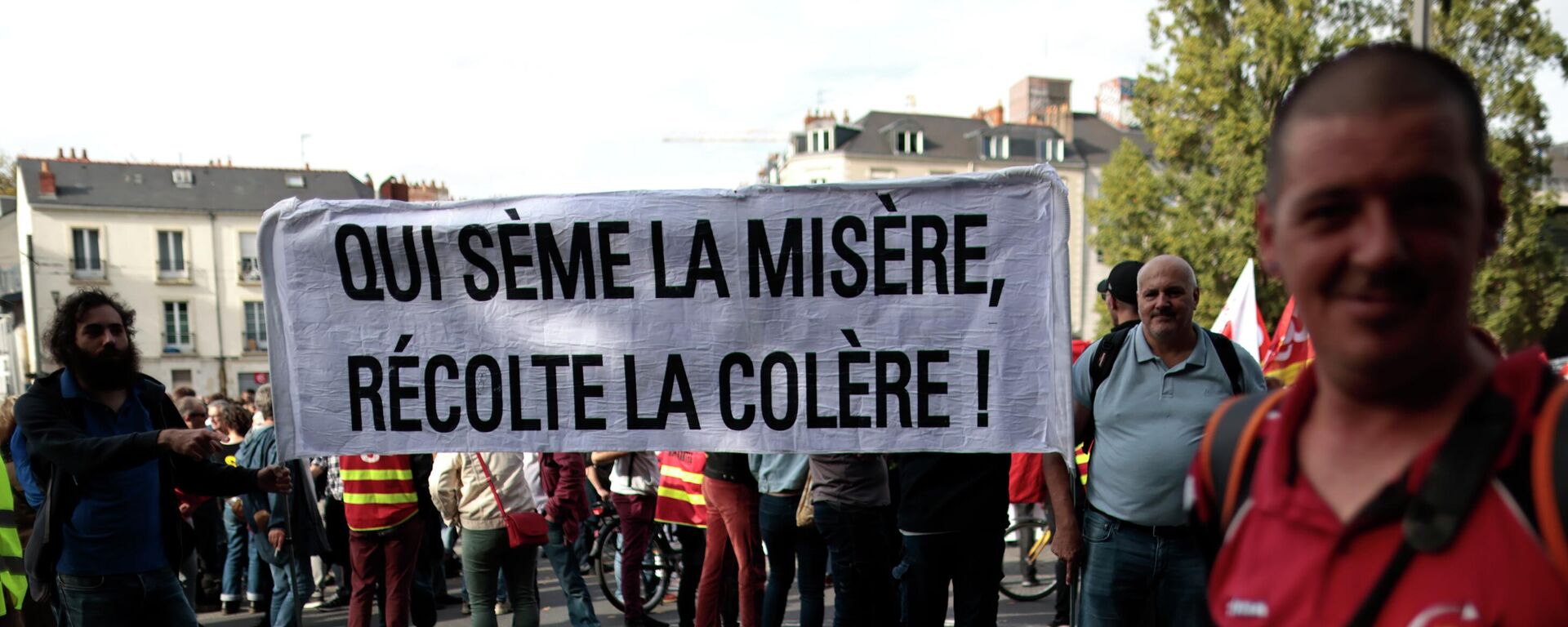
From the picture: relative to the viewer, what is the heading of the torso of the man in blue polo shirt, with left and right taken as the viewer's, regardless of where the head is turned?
facing the viewer

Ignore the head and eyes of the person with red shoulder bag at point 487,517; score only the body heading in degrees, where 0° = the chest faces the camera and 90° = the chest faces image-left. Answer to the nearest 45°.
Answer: approximately 180°

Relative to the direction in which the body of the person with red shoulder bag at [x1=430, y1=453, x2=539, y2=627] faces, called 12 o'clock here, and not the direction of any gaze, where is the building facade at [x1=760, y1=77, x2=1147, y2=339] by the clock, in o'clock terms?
The building facade is roughly at 1 o'clock from the person with red shoulder bag.

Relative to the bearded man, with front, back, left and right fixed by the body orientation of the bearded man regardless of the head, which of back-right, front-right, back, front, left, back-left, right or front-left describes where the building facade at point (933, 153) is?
left

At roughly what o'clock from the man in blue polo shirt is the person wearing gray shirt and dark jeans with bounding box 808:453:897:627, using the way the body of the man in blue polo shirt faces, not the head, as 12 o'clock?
The person wearing gray shirt and dark jeans is roughly at 4 o'clock from the man in blue polo shirt.

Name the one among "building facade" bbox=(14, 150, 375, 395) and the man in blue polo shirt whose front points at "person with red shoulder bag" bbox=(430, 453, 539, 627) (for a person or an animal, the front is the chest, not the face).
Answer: the building facade

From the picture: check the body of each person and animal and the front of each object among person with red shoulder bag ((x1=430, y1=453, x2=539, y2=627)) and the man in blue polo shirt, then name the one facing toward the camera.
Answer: the man in blue polo shirt

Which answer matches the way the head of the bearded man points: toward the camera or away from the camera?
toward the camera

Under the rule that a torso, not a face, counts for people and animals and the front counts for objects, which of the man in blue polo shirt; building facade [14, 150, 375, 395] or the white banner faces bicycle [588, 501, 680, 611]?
the building facade

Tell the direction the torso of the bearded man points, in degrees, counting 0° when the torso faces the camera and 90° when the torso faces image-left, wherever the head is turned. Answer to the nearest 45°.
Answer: approximately 315°

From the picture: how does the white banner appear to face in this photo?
toward the camera

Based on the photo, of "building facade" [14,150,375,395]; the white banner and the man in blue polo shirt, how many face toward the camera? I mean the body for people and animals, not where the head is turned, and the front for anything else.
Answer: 3

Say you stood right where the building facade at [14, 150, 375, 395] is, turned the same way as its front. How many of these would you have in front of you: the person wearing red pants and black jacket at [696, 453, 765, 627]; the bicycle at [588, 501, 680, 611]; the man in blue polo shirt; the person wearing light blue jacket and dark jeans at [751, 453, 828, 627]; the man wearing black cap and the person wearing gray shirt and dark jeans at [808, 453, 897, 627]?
6

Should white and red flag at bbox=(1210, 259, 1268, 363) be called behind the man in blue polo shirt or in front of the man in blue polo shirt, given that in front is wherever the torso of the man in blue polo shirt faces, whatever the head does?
behind
